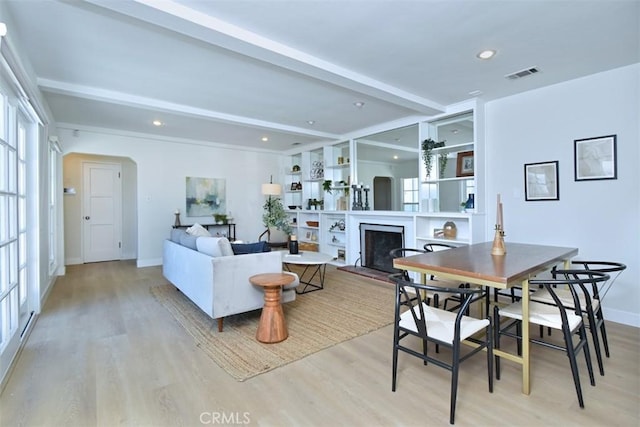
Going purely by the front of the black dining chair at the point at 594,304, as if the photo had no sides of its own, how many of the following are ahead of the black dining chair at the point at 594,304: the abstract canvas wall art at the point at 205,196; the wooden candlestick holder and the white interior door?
3

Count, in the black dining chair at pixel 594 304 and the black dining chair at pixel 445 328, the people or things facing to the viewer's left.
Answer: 1

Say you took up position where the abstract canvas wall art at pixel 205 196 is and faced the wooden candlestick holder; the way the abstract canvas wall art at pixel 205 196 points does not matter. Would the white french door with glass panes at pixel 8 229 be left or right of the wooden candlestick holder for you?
right

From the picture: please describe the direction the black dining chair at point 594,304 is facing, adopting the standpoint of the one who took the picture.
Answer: facing to the left of the viewer

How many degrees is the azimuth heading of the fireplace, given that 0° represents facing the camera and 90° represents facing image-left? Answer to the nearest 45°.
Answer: approximately 45°

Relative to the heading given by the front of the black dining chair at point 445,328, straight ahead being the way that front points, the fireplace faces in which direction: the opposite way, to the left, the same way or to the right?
the opposite way

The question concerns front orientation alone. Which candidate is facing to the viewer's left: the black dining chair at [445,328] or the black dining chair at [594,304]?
the black dining chair at [594,304]

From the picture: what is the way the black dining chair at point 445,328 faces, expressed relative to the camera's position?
facing away from the viewer and to the right of the viewer

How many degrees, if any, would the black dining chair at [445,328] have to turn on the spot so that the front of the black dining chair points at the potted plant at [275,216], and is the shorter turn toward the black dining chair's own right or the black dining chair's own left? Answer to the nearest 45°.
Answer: approximately 90° to the black dining chair's own left

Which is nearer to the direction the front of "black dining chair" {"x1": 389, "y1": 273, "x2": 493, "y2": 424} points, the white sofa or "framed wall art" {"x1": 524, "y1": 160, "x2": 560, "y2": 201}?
the framed wall art
